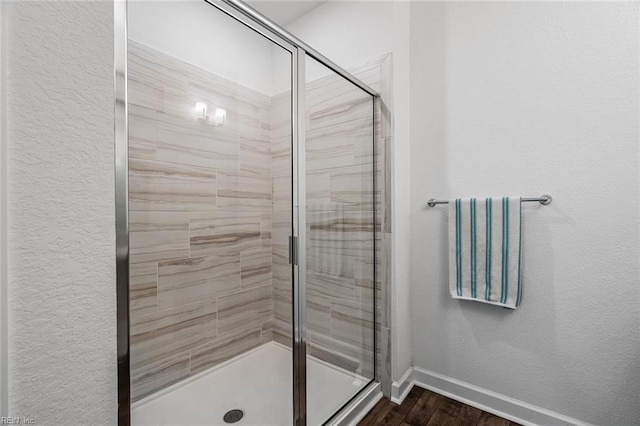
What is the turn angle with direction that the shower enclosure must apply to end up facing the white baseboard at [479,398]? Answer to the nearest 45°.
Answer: approximately 45° to its left

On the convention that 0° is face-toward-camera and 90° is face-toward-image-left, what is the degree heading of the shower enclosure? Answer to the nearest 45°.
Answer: approximately 315°

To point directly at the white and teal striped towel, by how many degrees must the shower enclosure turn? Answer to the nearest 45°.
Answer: approximately 45° to its left
